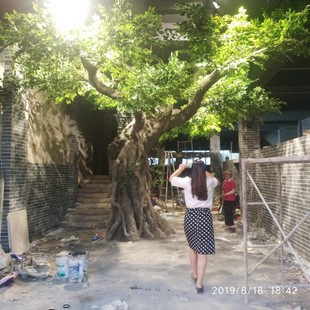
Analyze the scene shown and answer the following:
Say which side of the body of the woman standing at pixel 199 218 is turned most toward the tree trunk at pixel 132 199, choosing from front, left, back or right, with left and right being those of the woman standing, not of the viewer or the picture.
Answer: front

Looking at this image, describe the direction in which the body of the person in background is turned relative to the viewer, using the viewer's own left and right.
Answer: facing the viewer and to the left of the viewer

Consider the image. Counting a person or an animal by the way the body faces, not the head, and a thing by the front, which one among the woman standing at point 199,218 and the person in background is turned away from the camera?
the woman standing

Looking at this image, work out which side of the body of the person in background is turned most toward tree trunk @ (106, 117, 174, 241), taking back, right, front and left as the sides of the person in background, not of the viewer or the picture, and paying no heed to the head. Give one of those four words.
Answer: front

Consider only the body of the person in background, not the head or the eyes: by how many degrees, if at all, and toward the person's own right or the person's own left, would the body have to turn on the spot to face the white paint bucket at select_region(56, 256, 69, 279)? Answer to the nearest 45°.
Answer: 0° — they already face it

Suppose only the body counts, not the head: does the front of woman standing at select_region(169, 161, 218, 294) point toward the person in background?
yes

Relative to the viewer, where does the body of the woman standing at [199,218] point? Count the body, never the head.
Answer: away from the camera

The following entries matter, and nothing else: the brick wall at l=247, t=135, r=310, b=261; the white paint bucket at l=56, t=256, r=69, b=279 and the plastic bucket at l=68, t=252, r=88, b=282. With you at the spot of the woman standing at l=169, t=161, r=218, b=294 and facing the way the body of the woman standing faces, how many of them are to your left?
2

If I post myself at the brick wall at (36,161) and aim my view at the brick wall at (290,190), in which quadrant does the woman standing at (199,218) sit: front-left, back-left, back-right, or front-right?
front-right

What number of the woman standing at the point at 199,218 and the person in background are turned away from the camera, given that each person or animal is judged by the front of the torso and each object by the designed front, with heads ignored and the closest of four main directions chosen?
1

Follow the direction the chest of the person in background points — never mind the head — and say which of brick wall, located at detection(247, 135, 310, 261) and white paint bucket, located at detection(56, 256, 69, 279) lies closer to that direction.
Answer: the white paint bucket

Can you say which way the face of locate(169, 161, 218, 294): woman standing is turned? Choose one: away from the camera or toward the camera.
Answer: away from the camera
